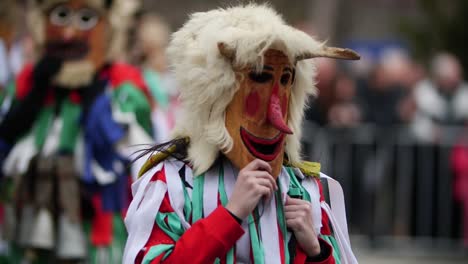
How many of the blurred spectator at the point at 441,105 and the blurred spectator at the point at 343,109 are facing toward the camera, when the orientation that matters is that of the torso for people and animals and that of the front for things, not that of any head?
2

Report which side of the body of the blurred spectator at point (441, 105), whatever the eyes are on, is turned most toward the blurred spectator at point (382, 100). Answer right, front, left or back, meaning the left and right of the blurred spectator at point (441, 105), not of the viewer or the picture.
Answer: right

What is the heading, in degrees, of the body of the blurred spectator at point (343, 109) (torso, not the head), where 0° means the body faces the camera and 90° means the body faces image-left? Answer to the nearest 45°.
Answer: approximately 0°

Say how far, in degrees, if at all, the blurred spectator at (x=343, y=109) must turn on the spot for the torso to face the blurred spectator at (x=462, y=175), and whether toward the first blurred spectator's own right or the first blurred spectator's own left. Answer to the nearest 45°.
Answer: approximately 90° to the first blurred spectator's own left

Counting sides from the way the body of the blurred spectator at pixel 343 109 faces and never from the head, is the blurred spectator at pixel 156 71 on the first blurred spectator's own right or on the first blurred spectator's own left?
on the first blurred spectator's own right

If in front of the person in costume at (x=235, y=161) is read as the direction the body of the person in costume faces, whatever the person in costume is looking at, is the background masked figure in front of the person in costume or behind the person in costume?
behind
